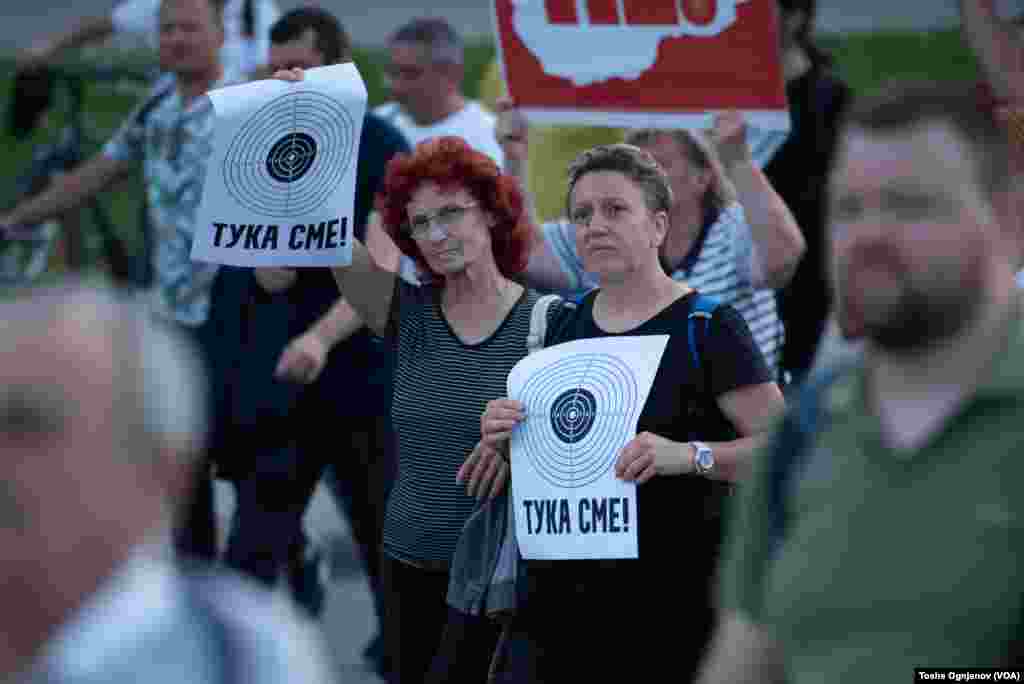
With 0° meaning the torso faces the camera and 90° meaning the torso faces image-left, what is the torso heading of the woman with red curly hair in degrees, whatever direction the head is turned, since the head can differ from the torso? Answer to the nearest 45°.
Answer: approximately 0°

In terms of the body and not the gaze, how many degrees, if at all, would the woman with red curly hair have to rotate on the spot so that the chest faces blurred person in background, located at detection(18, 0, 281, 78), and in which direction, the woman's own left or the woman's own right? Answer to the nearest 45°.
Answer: approximately 180°

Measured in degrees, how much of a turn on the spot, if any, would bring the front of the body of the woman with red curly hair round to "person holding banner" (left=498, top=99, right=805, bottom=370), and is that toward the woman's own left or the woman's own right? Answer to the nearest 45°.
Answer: approximately 135° to the woman's own left

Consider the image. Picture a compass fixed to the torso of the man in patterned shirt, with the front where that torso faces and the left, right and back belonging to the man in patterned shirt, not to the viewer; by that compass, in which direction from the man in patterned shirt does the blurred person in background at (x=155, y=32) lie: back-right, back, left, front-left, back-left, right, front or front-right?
back-right

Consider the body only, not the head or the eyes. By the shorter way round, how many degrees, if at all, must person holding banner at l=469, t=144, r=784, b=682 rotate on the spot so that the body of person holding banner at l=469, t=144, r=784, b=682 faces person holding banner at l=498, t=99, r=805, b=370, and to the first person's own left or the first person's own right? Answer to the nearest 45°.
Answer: approximately 135° to the first person's own right

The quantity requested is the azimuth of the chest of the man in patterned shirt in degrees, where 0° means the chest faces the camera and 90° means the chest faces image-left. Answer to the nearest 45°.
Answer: approximately 45°

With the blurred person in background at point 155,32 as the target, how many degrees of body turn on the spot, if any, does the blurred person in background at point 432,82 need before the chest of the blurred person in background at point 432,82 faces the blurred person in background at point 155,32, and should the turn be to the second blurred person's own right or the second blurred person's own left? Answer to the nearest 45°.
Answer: approximately 90° to the second blurred person's own right
